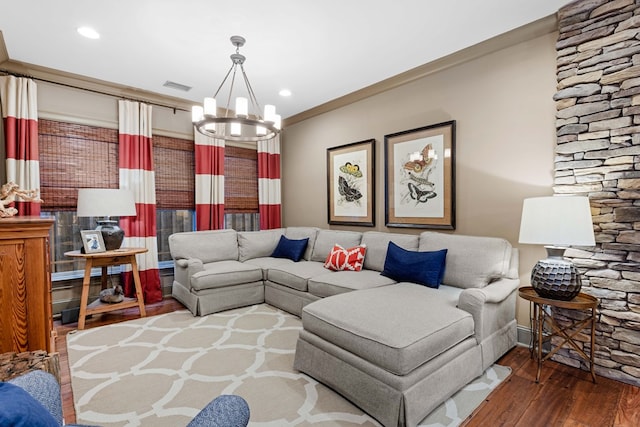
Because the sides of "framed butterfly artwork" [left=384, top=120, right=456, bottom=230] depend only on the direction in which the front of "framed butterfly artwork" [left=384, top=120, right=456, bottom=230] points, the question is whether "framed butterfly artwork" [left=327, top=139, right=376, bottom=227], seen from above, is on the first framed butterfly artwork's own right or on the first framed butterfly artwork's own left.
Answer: on the first framed butterfly artwork's own right

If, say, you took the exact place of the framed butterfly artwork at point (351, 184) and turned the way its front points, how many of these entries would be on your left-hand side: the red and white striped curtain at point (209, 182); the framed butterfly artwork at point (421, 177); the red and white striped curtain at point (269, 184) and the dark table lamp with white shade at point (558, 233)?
2

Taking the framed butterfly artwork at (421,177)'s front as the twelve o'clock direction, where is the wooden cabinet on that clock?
The wooden cabinet is roughly at 12 o'clock from the framed butterfly artwork.

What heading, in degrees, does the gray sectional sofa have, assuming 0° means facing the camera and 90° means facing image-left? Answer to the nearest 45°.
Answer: approximately 45°

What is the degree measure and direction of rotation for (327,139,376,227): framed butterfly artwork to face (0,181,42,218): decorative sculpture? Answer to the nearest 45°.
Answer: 0° — it already faces it

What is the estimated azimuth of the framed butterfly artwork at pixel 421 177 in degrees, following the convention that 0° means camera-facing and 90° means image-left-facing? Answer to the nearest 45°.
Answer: approximately 45°

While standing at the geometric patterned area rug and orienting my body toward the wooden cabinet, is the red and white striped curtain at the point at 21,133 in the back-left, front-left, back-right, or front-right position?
front-right

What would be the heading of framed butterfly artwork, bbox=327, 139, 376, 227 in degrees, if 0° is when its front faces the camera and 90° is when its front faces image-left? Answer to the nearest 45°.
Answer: approximately 45°

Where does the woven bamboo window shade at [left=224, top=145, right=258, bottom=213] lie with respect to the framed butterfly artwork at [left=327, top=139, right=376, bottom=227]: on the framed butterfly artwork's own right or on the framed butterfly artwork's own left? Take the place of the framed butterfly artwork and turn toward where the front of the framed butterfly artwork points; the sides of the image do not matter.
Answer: on the framed butterfly artwork's own right

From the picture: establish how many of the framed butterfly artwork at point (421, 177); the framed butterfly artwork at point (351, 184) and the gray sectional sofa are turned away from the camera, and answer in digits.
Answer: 0

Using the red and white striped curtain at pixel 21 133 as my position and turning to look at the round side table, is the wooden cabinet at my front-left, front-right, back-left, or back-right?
front-right

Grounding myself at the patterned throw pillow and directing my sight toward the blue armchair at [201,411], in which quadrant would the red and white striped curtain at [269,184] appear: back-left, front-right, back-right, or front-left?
back-right

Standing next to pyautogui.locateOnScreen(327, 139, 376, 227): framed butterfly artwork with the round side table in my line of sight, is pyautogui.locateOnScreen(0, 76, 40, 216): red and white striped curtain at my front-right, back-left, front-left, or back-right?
back-right

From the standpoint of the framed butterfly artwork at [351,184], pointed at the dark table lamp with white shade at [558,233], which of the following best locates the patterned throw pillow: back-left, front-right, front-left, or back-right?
front-right

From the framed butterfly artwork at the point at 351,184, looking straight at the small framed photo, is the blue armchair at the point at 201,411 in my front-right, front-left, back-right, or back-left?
front-left

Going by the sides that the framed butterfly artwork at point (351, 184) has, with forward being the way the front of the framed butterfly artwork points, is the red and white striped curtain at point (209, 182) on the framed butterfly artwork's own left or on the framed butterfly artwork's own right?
on the framed butterfly artwork's own right

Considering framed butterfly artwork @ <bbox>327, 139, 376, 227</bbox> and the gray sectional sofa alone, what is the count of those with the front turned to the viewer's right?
0

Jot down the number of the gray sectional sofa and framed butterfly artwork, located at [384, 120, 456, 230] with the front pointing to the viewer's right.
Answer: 0

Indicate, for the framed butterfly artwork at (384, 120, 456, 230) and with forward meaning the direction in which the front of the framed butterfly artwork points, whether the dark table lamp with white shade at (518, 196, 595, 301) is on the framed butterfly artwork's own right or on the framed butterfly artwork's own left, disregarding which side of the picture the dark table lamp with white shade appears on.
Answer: on the framed butterfly artwork's own left
